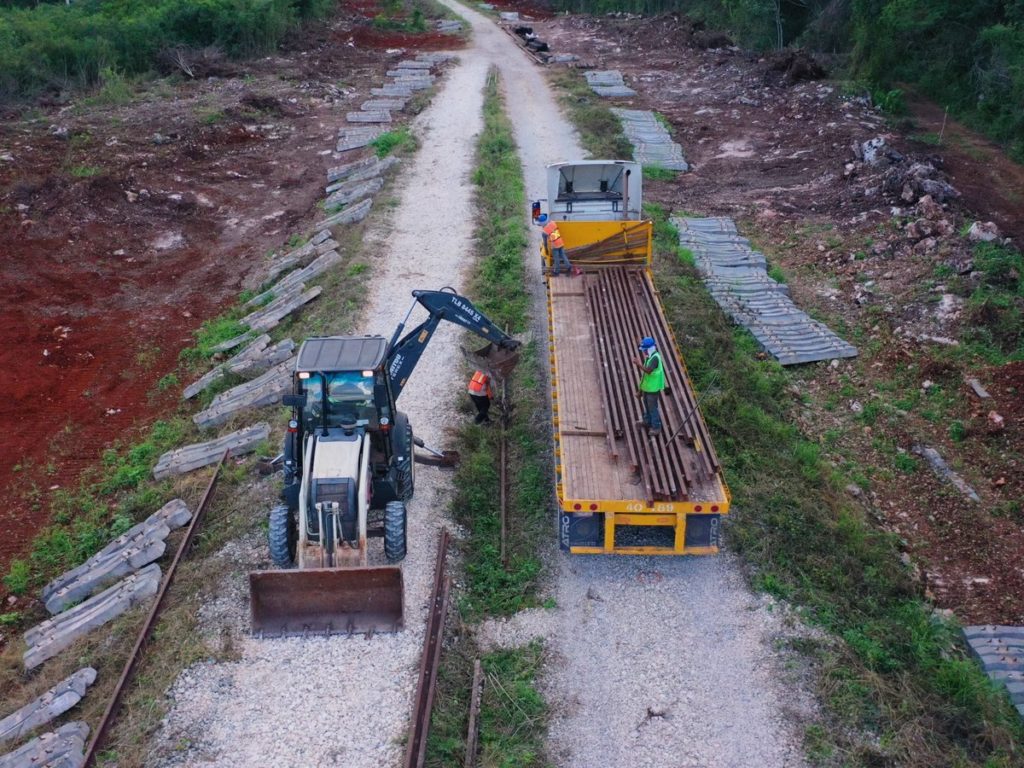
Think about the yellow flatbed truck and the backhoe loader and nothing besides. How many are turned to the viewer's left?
0

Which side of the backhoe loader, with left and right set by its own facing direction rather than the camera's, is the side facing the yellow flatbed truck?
left

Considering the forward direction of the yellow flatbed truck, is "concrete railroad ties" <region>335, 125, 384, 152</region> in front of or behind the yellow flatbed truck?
in front

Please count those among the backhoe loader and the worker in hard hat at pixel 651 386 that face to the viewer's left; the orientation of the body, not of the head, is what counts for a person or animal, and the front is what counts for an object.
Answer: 1

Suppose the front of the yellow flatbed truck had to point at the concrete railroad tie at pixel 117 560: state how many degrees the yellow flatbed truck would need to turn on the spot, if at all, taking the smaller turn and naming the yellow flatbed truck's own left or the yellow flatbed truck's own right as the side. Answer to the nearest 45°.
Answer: approximately 90° to the yellow flatbed truck's own left

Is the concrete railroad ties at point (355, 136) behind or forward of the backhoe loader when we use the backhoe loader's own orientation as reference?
behind

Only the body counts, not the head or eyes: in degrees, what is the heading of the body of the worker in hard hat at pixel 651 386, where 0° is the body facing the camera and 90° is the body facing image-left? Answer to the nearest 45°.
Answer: approximately 90°

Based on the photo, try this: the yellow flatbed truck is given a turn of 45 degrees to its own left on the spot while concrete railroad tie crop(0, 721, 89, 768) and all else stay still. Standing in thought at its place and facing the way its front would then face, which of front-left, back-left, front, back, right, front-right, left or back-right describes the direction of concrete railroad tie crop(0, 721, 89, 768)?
left

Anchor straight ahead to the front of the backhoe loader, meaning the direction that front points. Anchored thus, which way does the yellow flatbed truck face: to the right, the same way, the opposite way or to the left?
the opposite way

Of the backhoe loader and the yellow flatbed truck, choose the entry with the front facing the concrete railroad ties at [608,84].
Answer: the yellow flatbed truck

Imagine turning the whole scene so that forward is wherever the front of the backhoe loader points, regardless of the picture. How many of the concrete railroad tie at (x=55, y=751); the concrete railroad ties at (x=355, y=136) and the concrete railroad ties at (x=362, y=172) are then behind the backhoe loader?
2

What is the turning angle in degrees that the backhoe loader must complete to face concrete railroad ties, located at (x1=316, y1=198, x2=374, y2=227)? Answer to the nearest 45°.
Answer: approximately 180°

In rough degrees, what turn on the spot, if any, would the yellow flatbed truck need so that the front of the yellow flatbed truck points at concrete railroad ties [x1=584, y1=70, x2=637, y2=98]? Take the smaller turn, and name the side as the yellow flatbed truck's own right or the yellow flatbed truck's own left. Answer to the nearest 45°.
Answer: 0° — it already faces it

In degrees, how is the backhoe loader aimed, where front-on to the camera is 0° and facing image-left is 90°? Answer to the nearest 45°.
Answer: approximately 0°

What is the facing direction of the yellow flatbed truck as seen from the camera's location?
facing away from the viewer
